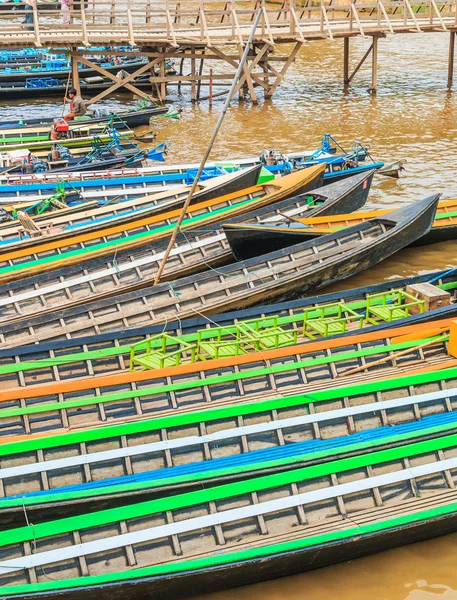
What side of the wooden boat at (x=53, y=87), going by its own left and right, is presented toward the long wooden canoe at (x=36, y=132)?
right

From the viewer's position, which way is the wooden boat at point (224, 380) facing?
facing to the right of the viewer

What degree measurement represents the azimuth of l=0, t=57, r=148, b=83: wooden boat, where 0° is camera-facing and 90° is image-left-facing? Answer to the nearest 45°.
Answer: approximately 270°

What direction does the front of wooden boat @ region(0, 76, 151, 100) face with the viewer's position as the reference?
facing to the right of the viewer

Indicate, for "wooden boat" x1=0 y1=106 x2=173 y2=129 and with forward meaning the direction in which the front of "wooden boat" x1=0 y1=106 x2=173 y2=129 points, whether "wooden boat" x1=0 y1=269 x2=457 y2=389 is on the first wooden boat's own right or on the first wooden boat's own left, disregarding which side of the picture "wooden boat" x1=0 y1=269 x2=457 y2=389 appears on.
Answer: on the first wooden boat's own right

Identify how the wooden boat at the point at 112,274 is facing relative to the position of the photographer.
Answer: facing away from the viewer and to the right of the viewer

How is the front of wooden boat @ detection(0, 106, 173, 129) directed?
to the viewer's right

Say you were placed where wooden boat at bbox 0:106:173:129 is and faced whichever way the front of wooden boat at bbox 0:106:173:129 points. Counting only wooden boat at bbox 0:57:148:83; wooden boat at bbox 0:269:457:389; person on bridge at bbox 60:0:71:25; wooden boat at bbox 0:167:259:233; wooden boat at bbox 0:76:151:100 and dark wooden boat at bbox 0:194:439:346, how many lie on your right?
3

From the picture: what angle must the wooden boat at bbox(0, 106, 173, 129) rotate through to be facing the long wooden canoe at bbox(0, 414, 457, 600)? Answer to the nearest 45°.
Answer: approximately 90° to its right

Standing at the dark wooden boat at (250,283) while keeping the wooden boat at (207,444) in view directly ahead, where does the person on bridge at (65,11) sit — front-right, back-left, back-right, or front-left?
back-right

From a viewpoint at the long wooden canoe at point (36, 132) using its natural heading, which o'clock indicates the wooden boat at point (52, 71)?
The wooden boat is roughly at 3 o'clock from the long wooden canoe.
